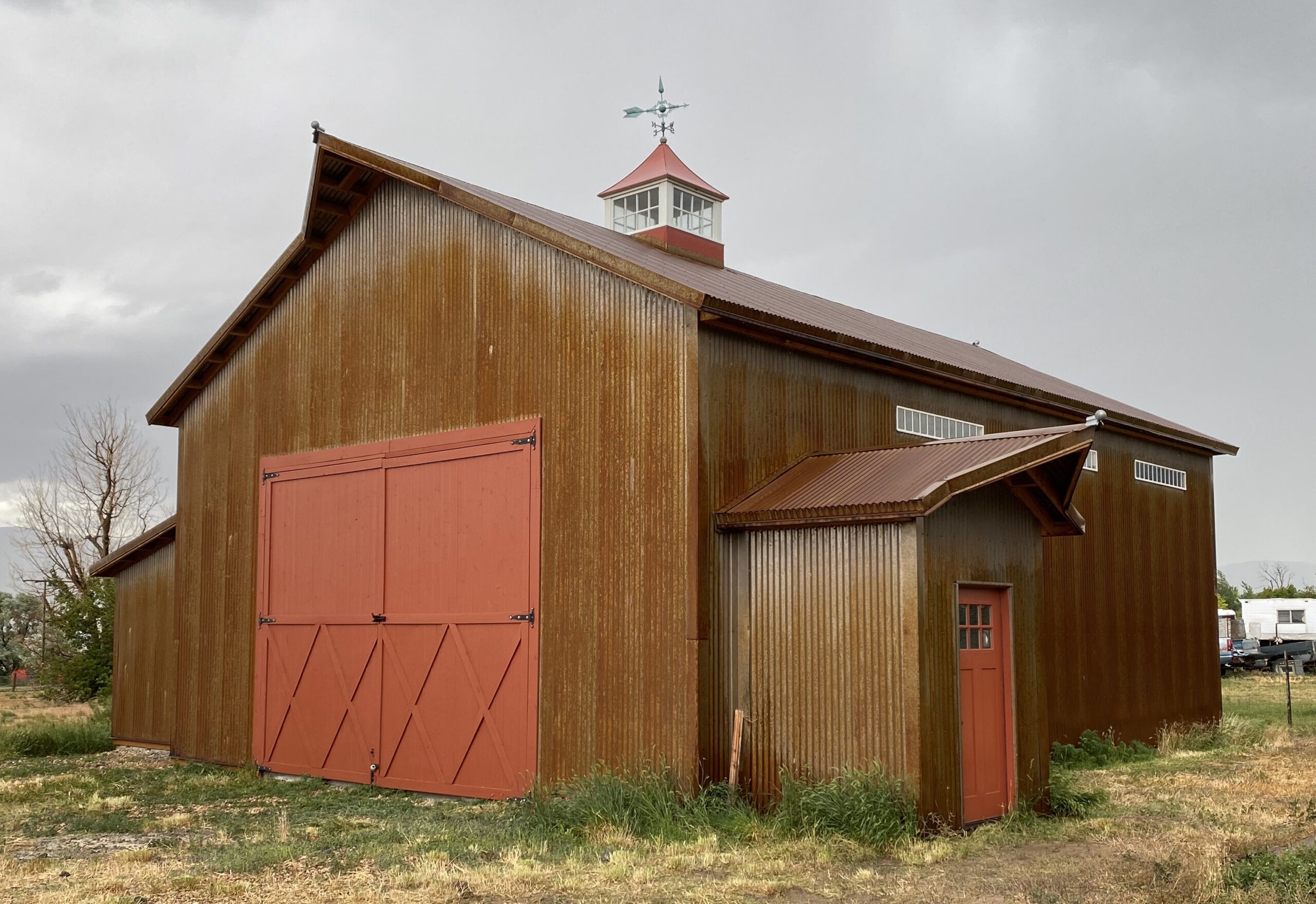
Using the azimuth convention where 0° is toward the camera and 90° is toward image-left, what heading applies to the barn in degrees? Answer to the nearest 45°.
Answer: approximately 45°

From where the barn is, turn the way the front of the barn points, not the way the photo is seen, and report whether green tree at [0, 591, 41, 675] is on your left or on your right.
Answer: on your right

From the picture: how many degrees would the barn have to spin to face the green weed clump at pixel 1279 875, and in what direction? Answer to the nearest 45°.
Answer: approximately 90° to its left

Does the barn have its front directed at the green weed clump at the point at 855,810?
no

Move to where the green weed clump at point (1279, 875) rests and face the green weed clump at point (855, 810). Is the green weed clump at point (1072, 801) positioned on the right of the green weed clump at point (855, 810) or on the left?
right

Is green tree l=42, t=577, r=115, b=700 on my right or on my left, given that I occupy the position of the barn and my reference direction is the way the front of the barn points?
on my right
